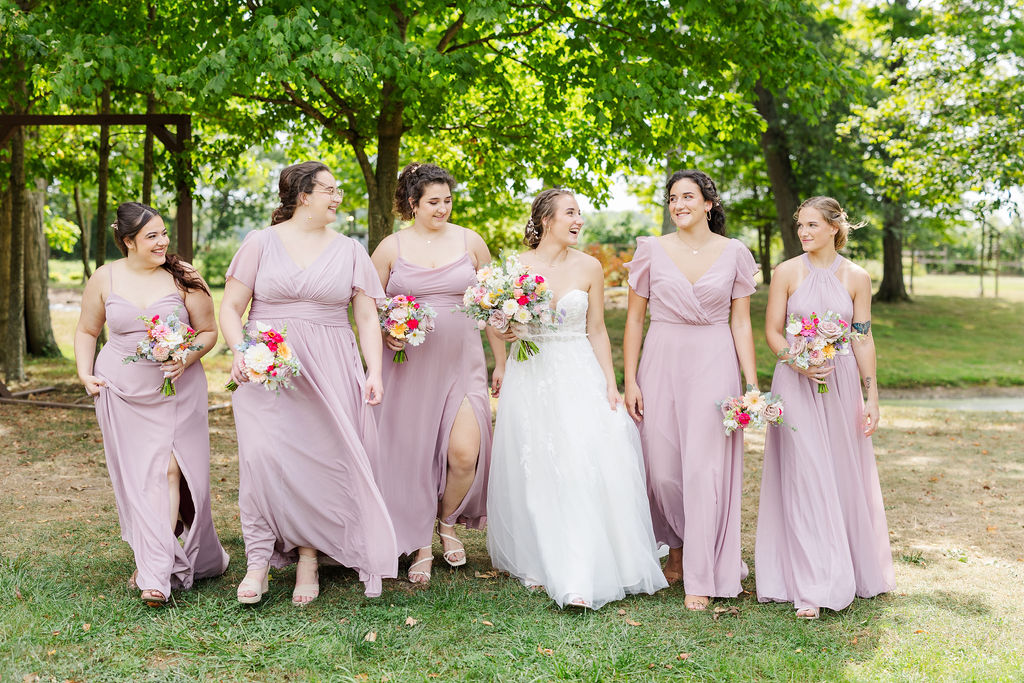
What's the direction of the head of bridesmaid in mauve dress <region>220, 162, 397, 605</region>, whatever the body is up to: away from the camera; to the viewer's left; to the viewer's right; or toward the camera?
to the viewer's right

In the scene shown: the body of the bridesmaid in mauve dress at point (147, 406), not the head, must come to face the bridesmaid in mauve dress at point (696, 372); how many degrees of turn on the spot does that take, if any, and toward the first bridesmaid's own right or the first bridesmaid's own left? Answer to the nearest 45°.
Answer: approximately 90° to the first bridesmaid's own left

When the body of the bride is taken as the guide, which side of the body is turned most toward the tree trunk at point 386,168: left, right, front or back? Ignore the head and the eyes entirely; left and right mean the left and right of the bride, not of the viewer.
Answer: back

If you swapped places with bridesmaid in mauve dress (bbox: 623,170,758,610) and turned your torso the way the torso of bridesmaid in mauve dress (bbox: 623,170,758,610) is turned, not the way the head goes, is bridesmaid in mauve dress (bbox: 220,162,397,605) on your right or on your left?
on your right

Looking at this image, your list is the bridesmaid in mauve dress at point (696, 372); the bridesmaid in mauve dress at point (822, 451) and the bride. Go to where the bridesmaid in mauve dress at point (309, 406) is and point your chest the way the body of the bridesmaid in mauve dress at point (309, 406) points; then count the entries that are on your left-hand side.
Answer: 3

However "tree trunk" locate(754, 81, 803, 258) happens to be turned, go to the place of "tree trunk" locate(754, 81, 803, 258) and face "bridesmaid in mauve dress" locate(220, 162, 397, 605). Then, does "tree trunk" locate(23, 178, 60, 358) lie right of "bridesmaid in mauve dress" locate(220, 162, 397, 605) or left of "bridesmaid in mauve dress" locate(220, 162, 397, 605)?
right

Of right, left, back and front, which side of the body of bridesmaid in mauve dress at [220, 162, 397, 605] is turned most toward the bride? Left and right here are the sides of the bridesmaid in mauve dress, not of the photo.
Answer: left

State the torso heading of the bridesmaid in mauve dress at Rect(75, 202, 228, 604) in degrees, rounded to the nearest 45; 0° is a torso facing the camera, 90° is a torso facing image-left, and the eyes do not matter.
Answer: approximately 0°

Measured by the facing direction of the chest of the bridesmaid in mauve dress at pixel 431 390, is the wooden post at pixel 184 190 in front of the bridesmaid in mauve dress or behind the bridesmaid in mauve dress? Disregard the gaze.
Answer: behind

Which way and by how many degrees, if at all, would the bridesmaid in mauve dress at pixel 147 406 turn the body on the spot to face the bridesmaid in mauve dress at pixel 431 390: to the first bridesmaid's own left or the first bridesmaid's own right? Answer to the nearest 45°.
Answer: approximately 90° to the first bridesmaid's own left
